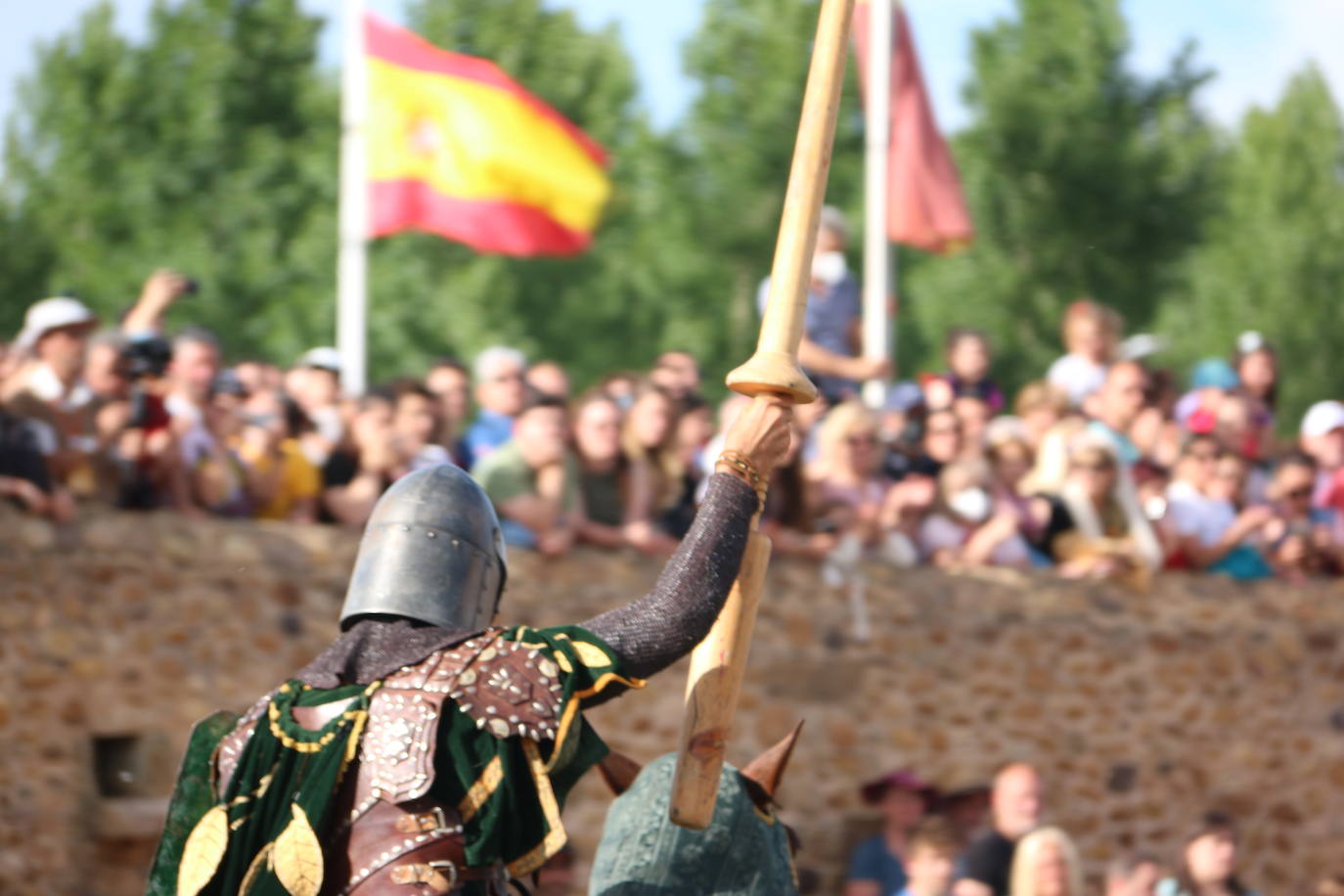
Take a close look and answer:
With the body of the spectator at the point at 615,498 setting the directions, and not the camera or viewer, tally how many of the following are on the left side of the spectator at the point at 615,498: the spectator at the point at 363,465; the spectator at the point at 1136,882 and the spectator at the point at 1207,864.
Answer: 2

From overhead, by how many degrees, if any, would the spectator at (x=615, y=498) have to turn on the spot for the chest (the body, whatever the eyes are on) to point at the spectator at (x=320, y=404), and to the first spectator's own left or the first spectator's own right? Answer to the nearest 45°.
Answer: approximately 90° to the first spectator's own right

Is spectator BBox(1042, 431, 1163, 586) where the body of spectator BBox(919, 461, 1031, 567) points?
no

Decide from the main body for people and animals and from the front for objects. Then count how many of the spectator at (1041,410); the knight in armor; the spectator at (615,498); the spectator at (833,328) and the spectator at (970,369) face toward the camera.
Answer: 4

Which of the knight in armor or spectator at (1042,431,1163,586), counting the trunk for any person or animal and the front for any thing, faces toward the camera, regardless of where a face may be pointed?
the spectator

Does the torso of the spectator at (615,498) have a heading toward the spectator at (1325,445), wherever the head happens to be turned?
no

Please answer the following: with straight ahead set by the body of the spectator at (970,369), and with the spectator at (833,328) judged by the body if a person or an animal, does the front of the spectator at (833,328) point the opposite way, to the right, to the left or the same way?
the same way

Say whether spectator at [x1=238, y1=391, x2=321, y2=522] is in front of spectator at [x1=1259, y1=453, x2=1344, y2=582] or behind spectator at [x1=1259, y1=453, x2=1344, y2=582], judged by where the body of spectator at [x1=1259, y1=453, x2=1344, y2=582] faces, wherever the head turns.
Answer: in front

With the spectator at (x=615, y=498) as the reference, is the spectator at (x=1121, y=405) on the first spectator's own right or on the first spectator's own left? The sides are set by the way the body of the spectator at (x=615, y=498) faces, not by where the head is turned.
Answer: on the first spectator's own left

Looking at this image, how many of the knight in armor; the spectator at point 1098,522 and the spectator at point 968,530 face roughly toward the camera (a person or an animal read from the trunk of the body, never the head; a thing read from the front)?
2

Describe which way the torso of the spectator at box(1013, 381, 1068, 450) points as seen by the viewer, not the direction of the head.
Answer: toward the camera

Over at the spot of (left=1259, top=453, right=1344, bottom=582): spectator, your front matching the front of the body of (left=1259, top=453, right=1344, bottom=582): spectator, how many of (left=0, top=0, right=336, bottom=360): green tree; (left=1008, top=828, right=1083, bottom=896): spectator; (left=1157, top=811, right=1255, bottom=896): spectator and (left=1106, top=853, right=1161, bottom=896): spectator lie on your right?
1

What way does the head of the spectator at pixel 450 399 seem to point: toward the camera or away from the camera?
toward the camera

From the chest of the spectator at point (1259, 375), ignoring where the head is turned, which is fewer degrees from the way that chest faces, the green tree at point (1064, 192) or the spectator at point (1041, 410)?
the spectator

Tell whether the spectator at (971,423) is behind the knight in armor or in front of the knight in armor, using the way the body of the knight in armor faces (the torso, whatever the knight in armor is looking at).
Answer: in front

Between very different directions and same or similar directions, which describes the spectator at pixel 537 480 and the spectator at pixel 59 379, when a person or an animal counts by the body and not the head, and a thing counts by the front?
same or similar directions
